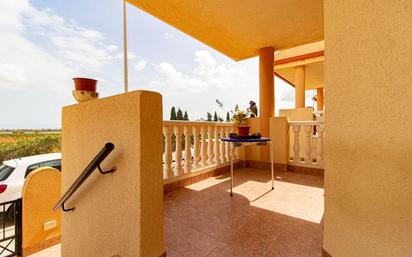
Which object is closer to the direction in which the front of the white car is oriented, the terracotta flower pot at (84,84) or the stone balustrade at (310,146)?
the stone balustrade

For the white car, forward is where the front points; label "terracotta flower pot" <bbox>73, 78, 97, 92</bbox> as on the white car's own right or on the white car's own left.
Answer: on the white car's own right

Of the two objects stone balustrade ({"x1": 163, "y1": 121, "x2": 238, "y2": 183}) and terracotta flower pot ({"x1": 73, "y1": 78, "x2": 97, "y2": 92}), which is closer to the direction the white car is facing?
the stone balustrade

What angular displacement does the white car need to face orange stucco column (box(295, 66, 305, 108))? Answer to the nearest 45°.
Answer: approximately 45° to its right

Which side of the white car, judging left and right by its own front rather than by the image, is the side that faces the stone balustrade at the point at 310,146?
right

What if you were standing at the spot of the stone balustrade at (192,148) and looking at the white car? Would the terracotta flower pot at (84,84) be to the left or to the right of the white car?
left

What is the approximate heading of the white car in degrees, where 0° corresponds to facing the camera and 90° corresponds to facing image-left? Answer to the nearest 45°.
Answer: approximately 225°

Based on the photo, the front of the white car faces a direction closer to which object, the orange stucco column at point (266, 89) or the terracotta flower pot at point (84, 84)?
the orange stucco column

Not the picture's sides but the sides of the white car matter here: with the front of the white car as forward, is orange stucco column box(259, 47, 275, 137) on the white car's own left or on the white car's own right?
on the white car's own right

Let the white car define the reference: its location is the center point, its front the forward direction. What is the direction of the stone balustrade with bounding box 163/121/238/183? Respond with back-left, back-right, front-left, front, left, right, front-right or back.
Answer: right
